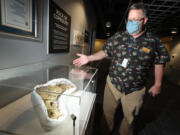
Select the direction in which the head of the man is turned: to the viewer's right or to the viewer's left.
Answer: to the viewer's left

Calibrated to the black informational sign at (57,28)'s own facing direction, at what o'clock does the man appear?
The man is roughly at 12 o'clock from the black informational sign.

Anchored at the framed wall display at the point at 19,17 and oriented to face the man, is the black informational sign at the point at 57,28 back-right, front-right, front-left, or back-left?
front-left

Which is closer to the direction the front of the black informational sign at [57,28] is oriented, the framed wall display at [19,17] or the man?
the man

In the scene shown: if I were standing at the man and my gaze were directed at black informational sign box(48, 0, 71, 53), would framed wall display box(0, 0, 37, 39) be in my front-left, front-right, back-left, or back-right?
front-left

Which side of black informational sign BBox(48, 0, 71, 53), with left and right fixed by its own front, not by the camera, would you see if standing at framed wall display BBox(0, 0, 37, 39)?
right

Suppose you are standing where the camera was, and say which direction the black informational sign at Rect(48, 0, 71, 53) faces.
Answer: facing the viewer and to the right of the viewer
